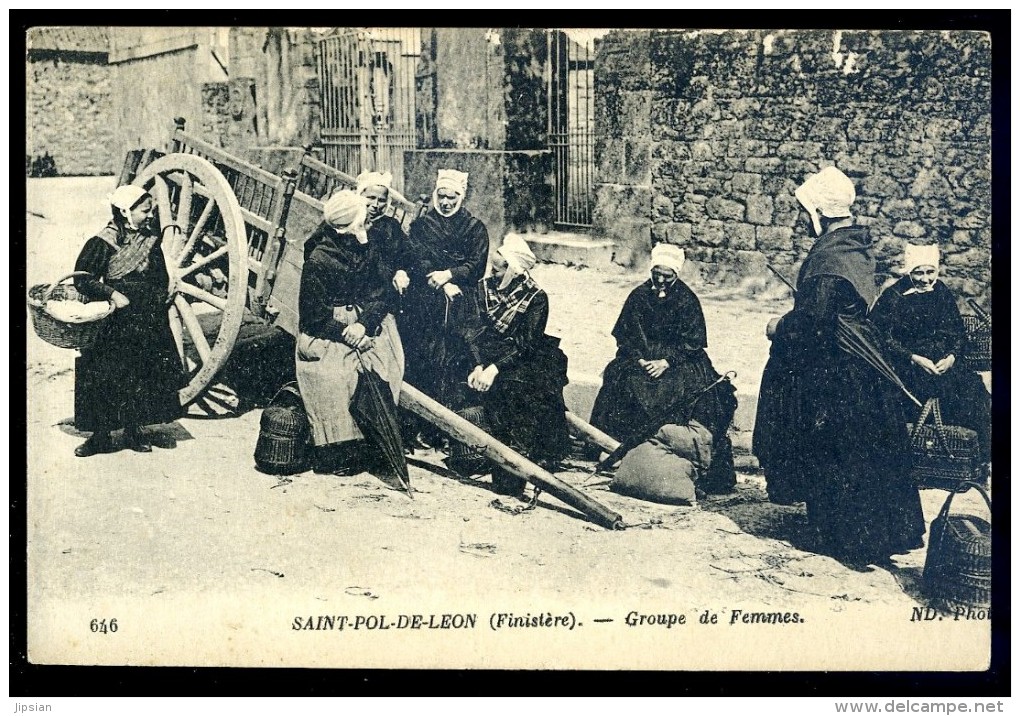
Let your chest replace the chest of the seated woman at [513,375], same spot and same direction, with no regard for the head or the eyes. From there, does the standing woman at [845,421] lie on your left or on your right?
on your left

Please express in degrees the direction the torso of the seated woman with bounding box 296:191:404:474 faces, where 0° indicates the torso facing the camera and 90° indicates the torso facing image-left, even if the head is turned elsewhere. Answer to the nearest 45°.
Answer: approximately 315°

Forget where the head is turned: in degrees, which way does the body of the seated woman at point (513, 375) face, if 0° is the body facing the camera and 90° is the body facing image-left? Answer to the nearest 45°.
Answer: approximately 45°

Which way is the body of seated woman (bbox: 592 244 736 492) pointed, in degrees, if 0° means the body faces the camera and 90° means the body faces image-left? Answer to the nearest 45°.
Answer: approximately 0°

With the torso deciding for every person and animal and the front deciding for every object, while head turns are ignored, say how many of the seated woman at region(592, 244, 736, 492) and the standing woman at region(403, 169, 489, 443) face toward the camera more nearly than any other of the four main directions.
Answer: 2

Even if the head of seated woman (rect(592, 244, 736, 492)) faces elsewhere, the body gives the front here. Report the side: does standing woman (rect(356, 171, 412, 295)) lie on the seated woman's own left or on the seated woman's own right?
on the seated woman's own right

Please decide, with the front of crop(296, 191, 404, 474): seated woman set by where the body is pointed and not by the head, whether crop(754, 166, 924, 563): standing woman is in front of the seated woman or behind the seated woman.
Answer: in front

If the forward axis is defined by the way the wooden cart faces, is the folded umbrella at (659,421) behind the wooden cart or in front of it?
in front
